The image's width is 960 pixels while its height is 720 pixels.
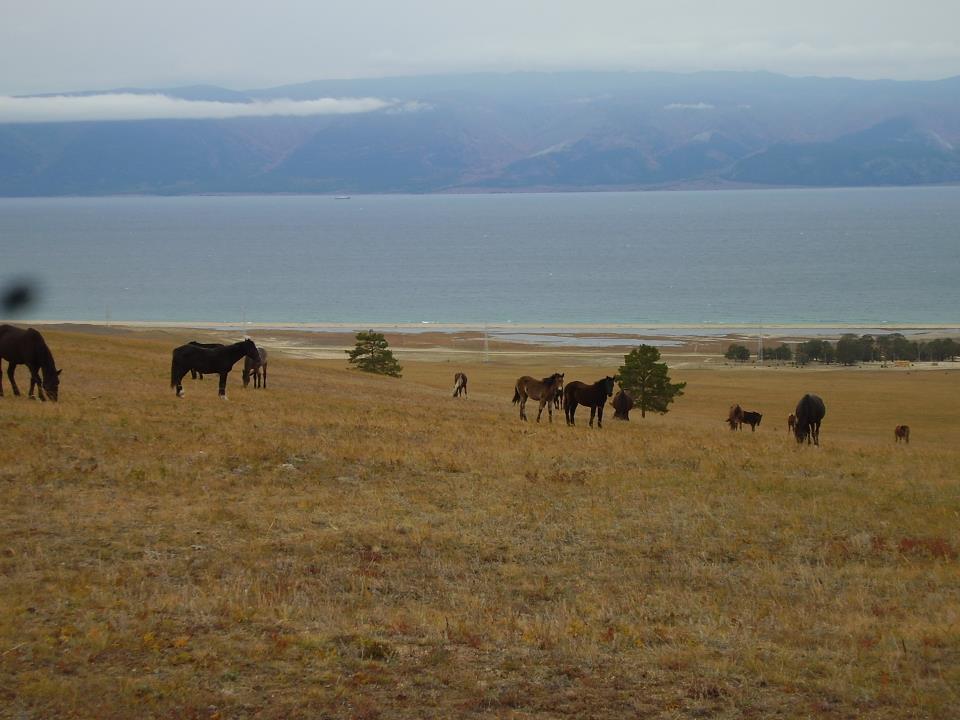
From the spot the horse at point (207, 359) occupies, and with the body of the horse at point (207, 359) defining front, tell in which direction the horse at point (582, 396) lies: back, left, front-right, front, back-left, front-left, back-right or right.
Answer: front

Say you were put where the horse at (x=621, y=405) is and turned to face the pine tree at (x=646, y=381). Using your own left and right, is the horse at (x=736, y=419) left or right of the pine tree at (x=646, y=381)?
right

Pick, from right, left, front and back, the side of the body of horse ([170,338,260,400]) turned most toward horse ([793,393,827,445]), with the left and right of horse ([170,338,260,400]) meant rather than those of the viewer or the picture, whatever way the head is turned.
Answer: front

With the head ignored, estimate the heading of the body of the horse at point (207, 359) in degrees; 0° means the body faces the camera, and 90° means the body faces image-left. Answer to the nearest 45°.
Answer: approximately 270°

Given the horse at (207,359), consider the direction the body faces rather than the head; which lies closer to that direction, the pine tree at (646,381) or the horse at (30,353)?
the pine tree

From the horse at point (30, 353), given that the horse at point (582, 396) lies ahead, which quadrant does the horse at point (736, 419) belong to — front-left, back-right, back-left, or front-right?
front-left

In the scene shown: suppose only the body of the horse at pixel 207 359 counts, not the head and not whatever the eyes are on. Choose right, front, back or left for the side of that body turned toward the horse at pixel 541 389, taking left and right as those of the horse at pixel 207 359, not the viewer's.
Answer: front

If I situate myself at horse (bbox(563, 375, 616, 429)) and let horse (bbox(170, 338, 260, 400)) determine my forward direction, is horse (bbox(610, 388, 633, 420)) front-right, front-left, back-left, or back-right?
back-right

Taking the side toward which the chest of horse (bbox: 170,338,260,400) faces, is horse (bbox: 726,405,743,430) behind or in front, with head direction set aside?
in front

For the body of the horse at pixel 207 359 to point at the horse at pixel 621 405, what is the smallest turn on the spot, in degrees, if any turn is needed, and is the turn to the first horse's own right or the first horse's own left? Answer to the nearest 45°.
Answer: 0° — it already faces it

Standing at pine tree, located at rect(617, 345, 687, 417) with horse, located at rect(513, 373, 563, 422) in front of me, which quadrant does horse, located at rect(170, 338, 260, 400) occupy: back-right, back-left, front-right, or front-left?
front-right
